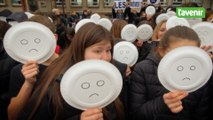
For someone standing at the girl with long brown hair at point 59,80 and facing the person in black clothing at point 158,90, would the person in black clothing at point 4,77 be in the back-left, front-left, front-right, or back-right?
back-left

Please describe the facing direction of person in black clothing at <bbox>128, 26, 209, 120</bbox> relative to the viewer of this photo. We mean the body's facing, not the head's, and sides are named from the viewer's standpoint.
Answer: facing the viewer and to the right of the viewer

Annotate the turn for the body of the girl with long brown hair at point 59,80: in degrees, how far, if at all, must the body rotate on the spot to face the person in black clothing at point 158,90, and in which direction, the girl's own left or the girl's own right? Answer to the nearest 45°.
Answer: approximately 45° to the girl's own left

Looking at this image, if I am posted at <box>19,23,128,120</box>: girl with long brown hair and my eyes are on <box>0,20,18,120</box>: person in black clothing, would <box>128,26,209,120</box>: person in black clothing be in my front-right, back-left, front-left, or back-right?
back-right

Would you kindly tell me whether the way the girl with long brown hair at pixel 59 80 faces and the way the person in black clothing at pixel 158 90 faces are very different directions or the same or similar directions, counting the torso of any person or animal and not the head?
same or similar directions

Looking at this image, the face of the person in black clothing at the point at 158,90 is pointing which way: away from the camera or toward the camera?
toward the camera

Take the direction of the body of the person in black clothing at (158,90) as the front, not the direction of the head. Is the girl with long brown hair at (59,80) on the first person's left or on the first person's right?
on the first person's right

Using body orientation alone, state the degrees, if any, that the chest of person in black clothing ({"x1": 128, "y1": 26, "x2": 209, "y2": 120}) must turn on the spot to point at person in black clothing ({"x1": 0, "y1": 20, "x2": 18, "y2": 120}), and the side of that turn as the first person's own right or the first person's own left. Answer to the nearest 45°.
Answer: approximately 135° to the first person's own right
